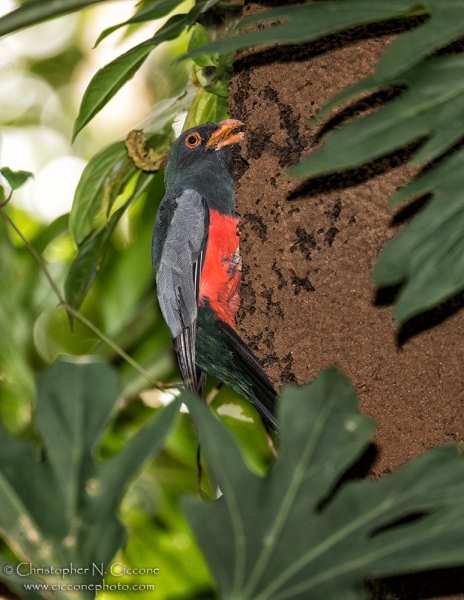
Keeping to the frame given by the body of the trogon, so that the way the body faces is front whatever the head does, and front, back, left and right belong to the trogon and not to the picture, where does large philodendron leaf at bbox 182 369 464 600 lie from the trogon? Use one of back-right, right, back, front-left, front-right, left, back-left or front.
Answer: right

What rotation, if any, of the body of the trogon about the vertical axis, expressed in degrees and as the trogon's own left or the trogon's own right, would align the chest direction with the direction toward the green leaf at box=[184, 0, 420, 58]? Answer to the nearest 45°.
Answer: approximately 90° to the trogon's own right

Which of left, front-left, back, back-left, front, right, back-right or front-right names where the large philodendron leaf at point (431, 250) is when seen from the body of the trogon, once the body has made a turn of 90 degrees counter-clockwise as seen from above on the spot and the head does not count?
right

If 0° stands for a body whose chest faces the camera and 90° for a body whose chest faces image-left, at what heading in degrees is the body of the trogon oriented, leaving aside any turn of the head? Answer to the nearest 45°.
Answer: approximately 270°

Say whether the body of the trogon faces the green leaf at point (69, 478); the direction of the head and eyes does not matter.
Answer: no
